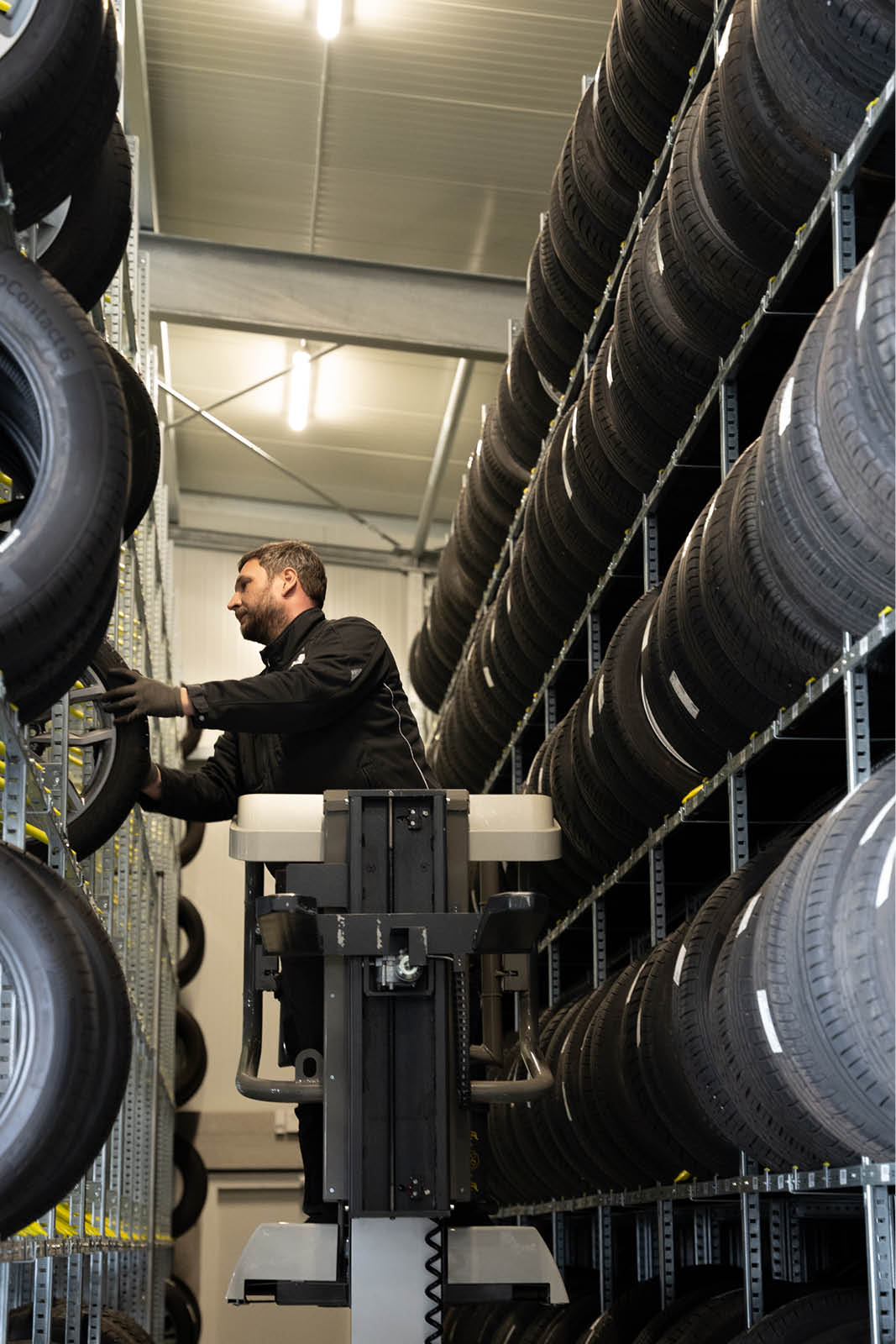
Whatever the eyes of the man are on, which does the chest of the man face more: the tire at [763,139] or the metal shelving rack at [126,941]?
the metal shelving rack

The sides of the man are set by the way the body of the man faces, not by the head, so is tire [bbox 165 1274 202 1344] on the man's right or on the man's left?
on the man's right

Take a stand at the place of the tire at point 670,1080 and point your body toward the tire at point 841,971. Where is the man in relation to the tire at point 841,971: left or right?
right

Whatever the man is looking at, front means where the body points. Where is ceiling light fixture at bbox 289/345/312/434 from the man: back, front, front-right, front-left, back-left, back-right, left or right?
right

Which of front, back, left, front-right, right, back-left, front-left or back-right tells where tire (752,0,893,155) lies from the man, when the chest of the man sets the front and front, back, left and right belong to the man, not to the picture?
back-left

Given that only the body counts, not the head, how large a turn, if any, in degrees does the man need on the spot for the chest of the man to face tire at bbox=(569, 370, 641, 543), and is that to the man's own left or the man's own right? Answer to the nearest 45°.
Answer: approximately 135° to the man's own right

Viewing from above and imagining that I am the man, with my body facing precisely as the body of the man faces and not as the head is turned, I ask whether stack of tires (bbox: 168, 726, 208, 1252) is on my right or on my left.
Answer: on my right

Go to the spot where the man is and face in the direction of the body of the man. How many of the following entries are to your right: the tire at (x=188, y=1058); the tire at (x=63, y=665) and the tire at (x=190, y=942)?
2

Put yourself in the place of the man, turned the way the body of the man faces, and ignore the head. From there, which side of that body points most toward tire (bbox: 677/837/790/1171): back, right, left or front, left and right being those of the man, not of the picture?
back

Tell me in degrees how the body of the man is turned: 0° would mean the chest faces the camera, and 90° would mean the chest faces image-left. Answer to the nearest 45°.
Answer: approximately 90°

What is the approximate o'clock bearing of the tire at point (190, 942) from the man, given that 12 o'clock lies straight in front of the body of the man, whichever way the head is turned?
The tire is roughly at 3 o'clock from the man.

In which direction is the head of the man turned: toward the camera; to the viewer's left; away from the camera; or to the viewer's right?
to the viewer's left

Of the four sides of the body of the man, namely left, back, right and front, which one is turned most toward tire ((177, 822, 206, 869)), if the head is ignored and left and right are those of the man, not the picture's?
right
